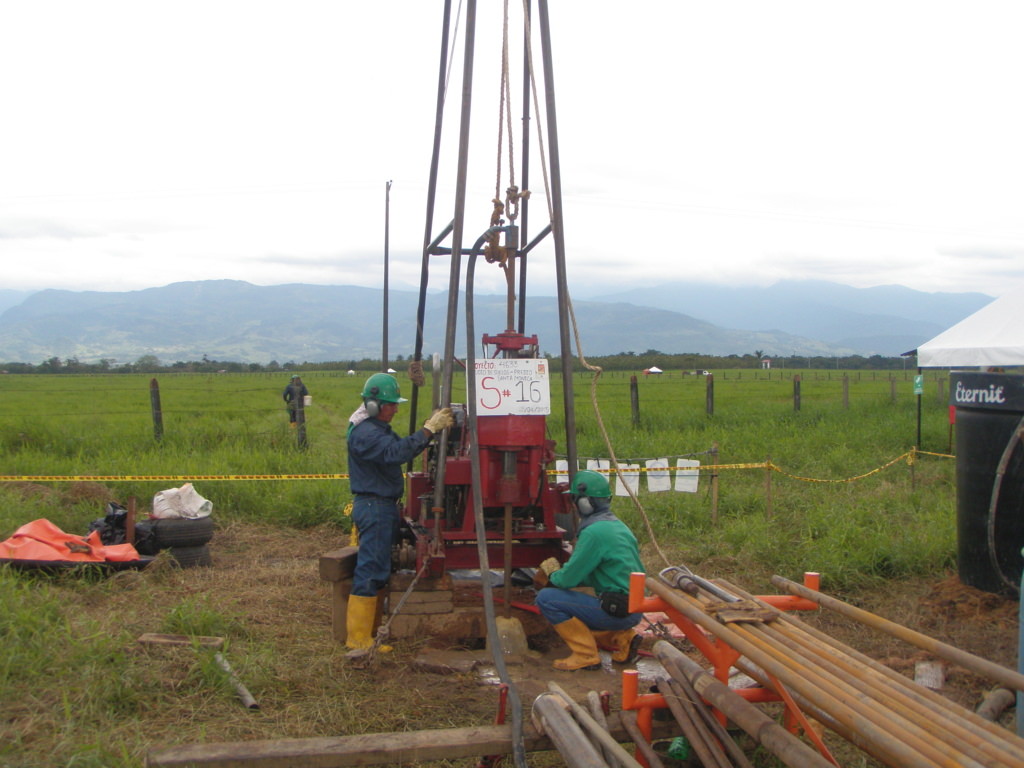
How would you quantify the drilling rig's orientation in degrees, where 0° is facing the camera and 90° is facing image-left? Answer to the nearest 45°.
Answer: approximately 0°

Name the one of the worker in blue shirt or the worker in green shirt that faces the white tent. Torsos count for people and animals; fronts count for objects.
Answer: the worker in blue shirt

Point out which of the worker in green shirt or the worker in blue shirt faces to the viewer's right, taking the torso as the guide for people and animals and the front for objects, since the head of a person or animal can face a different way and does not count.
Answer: the worker in blue shirt

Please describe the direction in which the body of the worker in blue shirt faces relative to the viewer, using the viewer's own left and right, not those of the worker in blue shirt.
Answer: facing to the right of the viewer

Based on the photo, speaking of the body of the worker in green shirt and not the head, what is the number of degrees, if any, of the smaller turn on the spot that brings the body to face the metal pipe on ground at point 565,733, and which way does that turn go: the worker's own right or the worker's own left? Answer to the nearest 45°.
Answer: approximately 90° to the worker's own left

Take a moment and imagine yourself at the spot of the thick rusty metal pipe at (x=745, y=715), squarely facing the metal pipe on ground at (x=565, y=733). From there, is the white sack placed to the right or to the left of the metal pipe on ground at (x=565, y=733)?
right

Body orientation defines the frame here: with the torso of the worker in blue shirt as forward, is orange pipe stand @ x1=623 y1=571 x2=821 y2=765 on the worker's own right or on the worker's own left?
on the worker's own right

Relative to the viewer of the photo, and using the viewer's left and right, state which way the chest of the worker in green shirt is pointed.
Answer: facing to the left of the viewer

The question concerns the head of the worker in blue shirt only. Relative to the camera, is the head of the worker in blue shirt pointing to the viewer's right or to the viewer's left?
to the viewer's right

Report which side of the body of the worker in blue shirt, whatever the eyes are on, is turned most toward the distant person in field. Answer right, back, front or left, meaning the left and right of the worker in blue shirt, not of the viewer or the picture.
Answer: left

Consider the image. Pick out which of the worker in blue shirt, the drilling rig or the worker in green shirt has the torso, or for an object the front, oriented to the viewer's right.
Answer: the worker in blue shirt

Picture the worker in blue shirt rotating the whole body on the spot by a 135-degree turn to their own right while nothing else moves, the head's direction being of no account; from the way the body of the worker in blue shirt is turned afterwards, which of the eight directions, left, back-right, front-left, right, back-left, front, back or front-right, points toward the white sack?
right

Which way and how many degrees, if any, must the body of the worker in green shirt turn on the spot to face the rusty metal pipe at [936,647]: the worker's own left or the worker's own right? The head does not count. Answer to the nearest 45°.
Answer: approximately 135° to the worker's own left

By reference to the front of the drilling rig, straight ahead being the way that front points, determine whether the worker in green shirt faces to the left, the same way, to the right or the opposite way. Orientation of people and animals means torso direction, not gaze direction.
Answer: to the right

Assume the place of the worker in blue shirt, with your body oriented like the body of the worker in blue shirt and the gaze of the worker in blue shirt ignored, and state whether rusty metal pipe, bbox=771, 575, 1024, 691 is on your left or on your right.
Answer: on your right

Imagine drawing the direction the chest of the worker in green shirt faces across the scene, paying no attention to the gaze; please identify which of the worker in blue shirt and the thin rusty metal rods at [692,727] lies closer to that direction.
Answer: the worker in blue shirt
